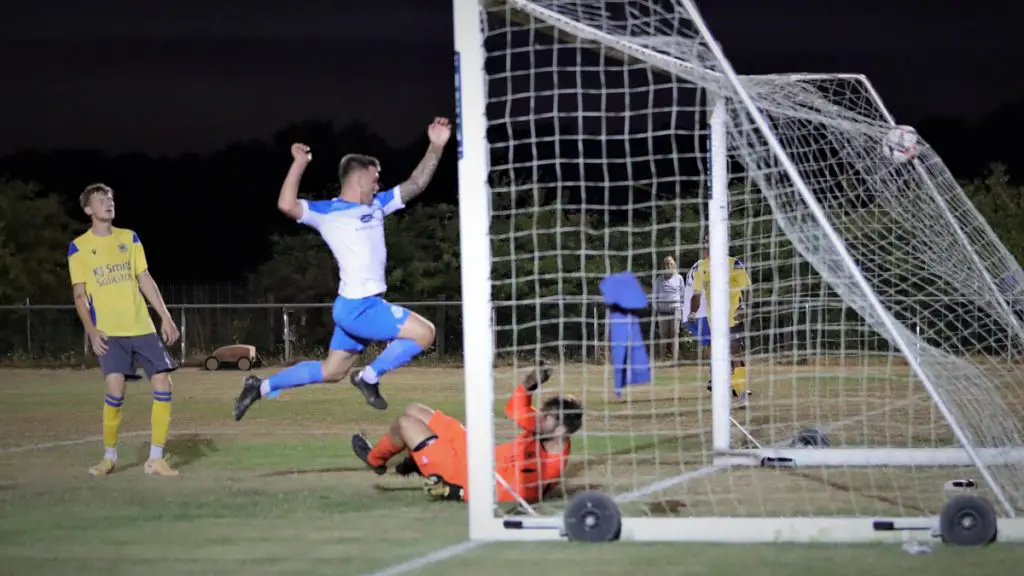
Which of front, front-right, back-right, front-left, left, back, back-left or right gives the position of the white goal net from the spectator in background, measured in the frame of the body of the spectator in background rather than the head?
front

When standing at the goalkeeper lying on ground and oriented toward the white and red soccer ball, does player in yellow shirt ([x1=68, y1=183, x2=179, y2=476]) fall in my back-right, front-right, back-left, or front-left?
back-left

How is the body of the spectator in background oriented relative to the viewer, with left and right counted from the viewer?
facing the viewer

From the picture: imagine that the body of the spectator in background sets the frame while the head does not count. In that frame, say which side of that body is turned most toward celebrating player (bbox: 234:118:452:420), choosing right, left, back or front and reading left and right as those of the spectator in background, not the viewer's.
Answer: front

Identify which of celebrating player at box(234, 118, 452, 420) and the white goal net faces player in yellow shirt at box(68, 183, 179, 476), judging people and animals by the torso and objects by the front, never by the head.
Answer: the white goal net

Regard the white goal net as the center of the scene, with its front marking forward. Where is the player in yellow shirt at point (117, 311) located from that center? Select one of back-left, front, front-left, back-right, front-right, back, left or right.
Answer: front

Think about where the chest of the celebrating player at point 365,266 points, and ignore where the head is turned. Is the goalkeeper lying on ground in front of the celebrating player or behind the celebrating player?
in front

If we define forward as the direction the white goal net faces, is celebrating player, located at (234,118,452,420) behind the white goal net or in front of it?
in front

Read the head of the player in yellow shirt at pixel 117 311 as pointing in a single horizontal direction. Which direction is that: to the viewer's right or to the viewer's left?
to the viewer's right

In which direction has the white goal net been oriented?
to the viewer's left

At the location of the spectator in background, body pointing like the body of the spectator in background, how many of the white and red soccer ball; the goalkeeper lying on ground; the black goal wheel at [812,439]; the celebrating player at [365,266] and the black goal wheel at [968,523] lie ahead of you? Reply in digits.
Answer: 5

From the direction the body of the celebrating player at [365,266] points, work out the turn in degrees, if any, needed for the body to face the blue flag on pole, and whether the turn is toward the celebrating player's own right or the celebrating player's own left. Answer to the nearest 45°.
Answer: approximately 90° to the celebrating player's own left

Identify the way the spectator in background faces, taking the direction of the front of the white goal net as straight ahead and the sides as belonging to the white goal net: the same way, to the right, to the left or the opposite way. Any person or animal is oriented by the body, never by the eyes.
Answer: to the left
